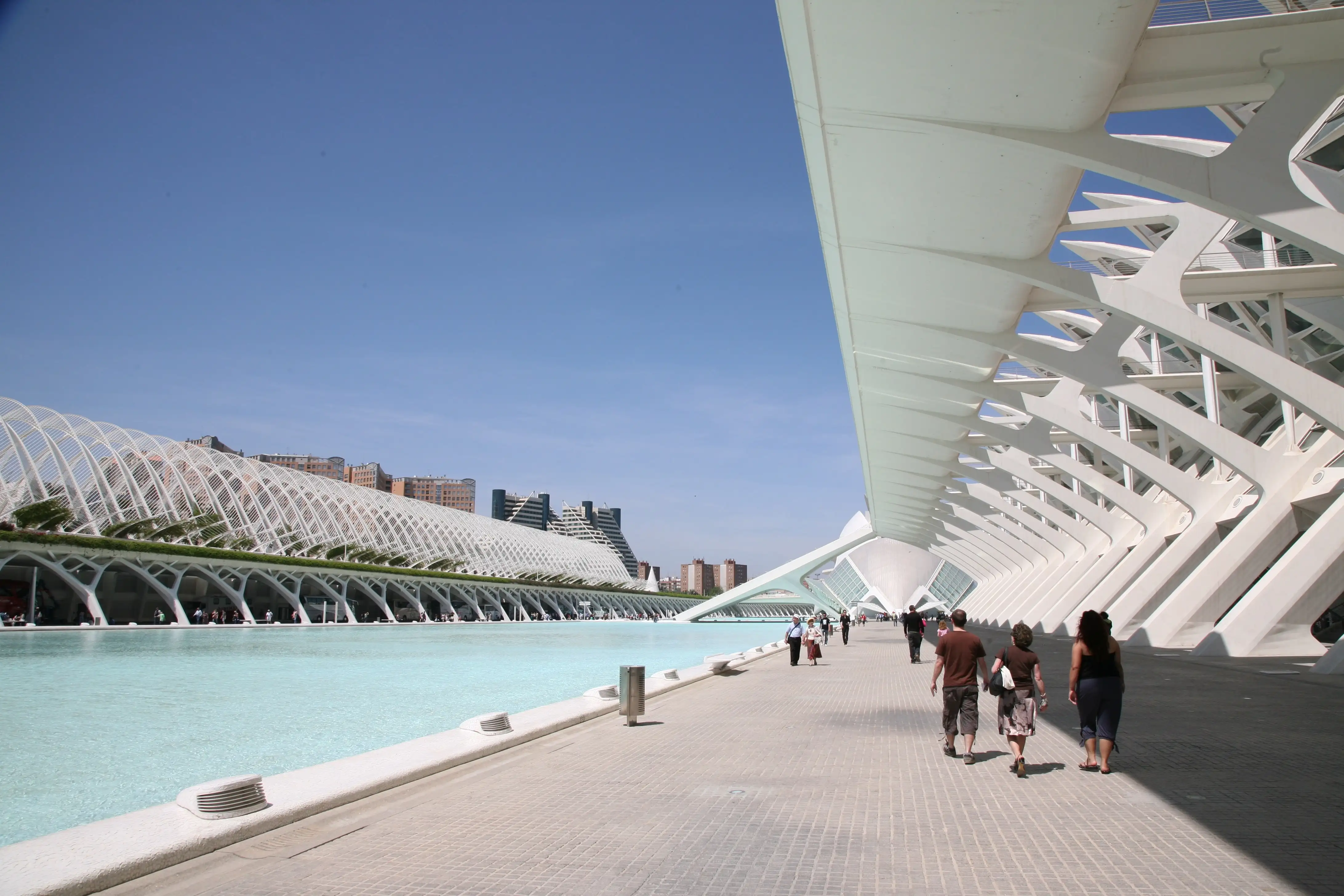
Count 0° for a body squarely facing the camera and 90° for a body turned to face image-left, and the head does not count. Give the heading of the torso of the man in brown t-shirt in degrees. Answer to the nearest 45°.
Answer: approximately 180°

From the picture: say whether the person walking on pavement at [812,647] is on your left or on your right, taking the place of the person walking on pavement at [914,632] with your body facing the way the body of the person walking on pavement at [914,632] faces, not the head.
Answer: on your left

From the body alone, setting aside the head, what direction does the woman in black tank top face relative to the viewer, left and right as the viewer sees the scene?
facing away from the viewer

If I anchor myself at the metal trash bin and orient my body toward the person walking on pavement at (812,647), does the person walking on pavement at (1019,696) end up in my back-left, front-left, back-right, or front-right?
back-right

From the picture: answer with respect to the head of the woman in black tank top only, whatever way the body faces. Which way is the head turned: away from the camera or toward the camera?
away from the camera

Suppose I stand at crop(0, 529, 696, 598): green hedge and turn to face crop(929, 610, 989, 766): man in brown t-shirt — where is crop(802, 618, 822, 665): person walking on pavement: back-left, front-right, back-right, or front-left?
front-left

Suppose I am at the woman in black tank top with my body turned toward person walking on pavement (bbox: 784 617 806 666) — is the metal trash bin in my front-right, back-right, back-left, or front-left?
front-left

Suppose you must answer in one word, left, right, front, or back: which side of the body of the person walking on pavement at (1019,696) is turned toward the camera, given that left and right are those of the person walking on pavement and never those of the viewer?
back

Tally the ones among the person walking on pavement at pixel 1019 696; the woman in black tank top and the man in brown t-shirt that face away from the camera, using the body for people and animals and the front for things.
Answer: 3

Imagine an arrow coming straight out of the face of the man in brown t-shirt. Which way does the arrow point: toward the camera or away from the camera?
away from the camera

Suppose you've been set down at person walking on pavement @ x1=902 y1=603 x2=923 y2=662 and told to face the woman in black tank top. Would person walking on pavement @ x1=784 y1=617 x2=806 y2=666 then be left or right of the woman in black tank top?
right

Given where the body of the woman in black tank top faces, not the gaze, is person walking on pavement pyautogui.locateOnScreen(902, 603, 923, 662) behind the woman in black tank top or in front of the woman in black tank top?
in front

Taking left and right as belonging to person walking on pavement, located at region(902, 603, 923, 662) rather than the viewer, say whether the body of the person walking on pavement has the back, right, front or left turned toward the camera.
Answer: back

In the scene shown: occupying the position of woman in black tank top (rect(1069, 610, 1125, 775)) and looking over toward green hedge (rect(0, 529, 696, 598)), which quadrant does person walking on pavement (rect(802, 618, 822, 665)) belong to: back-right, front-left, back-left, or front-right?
front-right

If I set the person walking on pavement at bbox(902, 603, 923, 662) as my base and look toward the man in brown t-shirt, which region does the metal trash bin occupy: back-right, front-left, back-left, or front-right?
front-right

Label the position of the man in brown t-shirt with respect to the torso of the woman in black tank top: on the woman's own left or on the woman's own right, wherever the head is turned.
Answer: on the woman's own left
